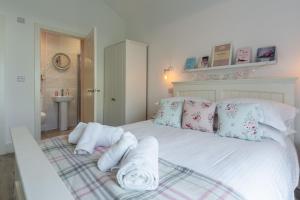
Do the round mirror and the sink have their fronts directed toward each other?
no

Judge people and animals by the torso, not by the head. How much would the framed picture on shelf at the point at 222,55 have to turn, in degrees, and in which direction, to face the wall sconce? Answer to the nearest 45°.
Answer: approximately 90° to its right

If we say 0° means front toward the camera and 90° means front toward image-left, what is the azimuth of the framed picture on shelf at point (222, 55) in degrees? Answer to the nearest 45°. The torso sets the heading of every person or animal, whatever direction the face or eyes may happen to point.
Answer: approximately 45°

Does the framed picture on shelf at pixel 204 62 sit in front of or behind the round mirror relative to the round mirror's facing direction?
in front

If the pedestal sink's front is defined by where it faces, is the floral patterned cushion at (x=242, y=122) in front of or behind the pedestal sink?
in front

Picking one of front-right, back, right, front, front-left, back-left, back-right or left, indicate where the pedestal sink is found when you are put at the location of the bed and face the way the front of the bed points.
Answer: right

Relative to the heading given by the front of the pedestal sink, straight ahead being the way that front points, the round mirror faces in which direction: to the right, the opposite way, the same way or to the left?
the same way

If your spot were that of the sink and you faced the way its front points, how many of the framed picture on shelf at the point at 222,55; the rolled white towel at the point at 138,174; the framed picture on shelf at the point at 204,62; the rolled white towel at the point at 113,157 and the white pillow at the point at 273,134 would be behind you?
0

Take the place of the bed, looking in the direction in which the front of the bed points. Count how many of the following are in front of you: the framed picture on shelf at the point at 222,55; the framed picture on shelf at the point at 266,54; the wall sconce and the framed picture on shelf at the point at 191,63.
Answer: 0

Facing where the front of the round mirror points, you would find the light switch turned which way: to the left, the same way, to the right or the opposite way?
the same way

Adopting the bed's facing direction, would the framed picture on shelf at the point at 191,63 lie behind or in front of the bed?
behind

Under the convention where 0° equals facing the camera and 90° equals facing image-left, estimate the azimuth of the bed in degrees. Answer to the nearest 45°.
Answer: approximately 45°

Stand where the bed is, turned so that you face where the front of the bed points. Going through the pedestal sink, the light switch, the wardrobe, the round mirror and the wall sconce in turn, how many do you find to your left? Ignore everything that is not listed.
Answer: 0

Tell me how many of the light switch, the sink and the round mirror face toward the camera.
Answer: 3

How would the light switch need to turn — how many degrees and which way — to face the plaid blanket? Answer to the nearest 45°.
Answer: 0° — it already faces it

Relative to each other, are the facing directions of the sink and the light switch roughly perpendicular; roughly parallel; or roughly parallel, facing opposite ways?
roughly parallel

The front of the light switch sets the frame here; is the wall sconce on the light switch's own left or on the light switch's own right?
on the light switch's own left

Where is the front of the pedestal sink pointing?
toward the camera

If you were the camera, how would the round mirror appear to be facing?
facing the viewer

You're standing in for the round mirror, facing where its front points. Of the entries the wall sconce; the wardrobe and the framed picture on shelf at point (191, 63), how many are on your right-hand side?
0
